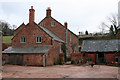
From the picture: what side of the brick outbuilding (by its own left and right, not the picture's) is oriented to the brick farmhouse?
right

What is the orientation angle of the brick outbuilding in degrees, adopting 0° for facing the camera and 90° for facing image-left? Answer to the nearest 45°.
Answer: approximately 0°

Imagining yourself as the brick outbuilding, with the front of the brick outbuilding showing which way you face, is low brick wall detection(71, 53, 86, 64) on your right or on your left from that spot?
on your right
